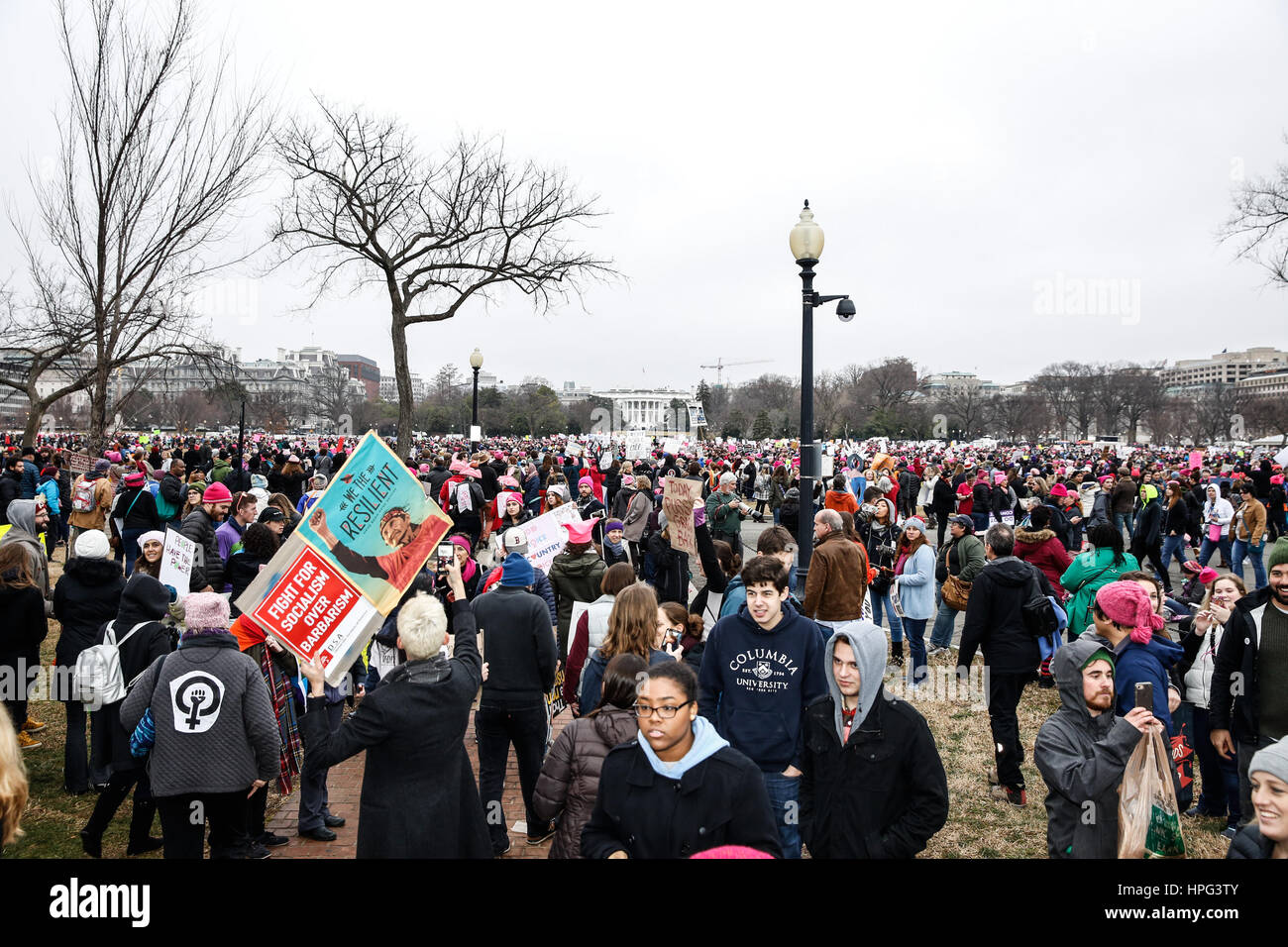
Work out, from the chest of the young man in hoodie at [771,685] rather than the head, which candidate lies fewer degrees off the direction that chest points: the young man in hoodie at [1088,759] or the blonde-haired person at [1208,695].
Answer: the young man in hoodie

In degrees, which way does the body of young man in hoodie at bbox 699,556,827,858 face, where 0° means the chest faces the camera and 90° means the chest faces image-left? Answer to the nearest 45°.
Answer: approximately 0°

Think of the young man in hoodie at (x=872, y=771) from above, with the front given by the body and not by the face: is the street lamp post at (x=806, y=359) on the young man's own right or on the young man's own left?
on the young man's own right

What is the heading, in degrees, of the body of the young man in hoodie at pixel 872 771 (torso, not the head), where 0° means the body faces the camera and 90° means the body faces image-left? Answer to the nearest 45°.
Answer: approximately 45°

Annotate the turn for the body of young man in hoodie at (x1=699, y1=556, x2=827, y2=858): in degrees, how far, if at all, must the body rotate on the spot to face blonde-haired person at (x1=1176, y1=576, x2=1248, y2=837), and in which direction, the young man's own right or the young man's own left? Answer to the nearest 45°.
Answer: approximately 135° to the young man's own left

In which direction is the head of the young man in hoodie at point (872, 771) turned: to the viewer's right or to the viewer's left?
to the viewer's left

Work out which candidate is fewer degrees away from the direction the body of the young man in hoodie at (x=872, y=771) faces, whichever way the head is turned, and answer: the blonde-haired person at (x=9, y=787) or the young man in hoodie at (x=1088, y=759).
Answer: the blonde-haired person

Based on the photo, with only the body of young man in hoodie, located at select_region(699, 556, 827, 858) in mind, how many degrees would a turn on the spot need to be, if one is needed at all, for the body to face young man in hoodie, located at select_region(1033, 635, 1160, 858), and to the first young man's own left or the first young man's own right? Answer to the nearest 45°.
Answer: approximately 45° to the first young man's own left

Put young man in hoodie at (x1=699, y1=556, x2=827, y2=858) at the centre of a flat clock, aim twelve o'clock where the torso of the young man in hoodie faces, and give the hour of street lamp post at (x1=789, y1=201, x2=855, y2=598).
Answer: The street lamp post is roughly at 6 o'clock from the young man in hoodie.

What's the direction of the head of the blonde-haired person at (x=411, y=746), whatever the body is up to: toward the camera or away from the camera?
away from the camera
